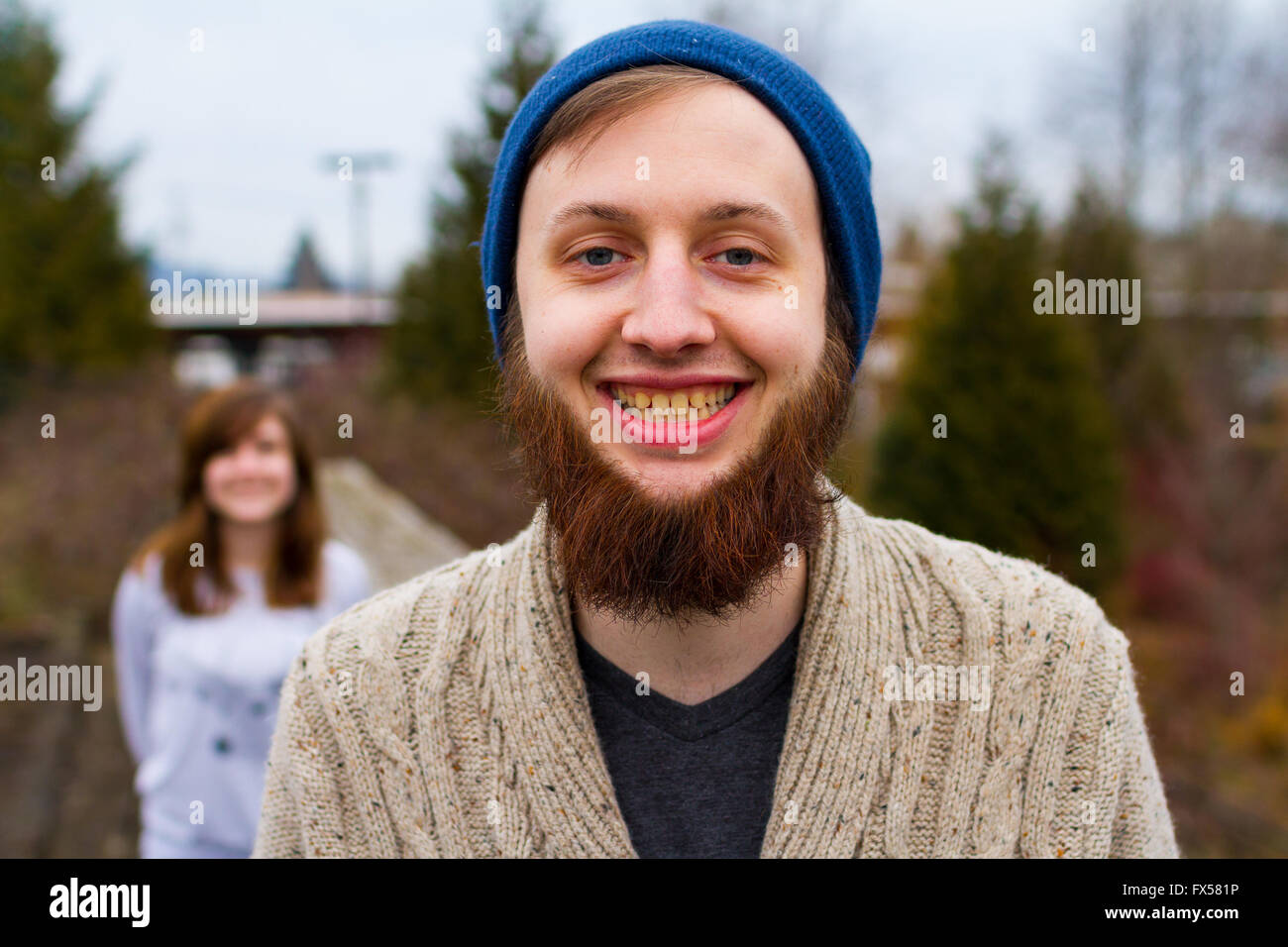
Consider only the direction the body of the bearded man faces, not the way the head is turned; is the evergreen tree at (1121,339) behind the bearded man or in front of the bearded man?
behind

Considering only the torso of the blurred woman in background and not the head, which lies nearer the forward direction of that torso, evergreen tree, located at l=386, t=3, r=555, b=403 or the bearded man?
the bearded man

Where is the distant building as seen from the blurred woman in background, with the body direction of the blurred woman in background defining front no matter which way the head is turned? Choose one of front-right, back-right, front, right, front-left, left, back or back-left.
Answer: back

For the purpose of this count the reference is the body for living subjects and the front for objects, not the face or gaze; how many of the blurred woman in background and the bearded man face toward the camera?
2

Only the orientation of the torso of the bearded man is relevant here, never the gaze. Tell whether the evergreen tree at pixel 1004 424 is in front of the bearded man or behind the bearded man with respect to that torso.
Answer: behind

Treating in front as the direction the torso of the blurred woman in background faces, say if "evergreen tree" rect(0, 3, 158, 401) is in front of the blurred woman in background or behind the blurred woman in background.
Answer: behind

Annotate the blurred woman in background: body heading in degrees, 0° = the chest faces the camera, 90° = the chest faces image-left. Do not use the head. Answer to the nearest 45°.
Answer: approximately 0°
